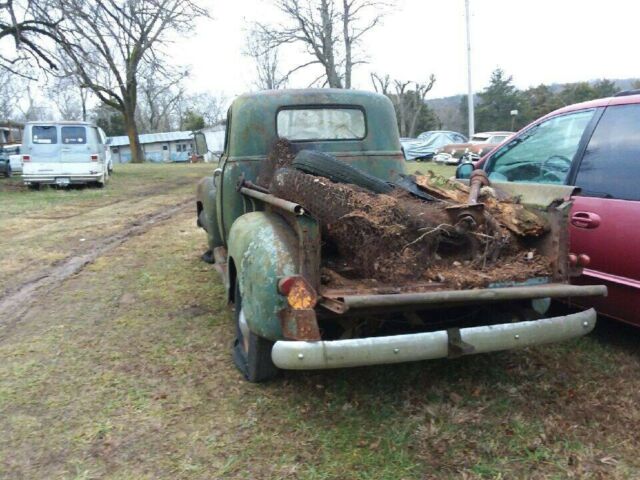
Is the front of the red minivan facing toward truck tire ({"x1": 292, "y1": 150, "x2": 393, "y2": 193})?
no

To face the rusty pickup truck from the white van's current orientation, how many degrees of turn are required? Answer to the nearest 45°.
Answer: approximately 180°

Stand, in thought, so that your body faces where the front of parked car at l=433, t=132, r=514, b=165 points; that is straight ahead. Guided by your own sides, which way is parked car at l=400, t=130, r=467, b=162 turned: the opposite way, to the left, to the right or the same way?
the same way

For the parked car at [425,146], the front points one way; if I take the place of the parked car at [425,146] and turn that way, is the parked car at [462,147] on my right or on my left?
on my left

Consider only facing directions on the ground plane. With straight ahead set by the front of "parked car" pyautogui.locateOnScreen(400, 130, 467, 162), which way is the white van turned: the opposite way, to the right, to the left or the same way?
to the right

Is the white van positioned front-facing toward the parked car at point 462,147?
no

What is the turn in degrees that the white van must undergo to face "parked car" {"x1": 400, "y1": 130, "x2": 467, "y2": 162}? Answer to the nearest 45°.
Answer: approximately 45° to its right

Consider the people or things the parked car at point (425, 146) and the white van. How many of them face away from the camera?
1

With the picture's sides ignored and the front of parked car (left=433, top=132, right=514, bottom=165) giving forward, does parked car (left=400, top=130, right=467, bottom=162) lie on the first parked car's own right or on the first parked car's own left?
on the first parked car's own right

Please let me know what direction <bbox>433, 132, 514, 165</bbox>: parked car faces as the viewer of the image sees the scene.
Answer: facing the viewer and to the left of the viewer

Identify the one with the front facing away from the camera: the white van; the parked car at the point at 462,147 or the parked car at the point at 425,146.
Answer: the white van

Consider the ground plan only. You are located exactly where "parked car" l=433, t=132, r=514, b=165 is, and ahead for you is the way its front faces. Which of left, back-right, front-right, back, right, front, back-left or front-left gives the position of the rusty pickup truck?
front-left

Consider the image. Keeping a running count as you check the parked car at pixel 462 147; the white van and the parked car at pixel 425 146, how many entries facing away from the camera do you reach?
1

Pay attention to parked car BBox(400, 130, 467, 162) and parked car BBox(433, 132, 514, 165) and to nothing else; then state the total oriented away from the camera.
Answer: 0

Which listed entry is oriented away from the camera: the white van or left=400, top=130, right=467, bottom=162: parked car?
the white van

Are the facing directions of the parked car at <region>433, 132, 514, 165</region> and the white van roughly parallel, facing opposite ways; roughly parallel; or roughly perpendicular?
roughly perpendicular

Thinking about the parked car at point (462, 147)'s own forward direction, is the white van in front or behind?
in front

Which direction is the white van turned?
away from the camera

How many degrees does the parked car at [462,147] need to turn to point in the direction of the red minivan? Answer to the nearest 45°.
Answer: approximately 45° to its left
